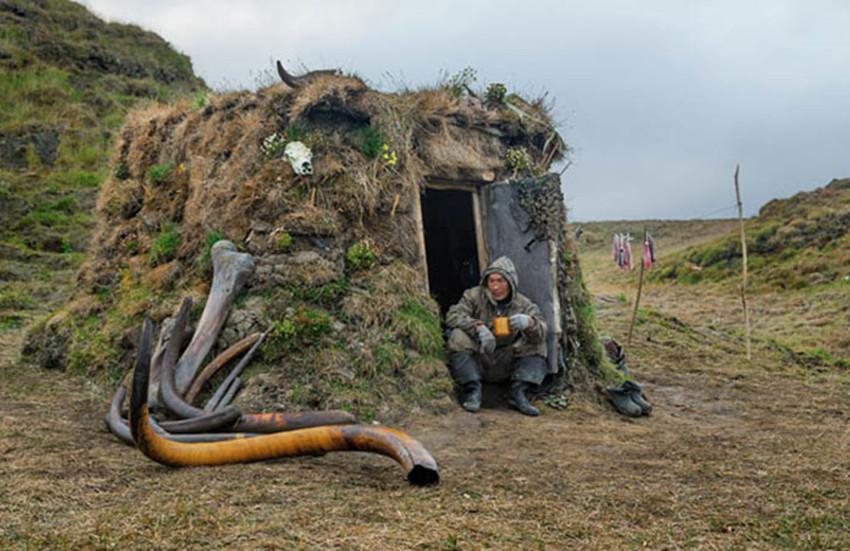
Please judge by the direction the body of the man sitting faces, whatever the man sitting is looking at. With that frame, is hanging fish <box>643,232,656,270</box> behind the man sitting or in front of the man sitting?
behind

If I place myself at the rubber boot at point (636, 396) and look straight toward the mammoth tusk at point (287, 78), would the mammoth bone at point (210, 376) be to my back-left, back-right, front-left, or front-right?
front-left

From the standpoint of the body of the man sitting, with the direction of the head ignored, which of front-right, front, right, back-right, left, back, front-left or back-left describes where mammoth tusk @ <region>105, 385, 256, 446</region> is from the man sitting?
front-right

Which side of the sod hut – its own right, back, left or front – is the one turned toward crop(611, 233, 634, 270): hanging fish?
left

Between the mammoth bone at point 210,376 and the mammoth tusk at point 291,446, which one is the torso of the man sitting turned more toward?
the mammoth tusk

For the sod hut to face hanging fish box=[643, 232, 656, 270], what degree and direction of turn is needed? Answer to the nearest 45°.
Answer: approximately 90° to its left

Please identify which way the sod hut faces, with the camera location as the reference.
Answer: facing the viewer and to the right of the viewer

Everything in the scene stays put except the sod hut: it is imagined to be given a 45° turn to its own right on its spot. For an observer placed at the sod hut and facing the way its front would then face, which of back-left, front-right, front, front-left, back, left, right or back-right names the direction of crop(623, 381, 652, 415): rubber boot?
left

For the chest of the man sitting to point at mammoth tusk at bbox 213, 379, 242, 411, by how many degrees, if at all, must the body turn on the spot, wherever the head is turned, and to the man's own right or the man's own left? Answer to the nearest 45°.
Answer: approximately 45° to the man's own right

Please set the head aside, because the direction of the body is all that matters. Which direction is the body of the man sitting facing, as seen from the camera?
toward the camera

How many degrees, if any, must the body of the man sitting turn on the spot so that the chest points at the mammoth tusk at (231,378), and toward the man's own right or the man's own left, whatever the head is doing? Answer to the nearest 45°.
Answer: approximately 45° to the man's own right
